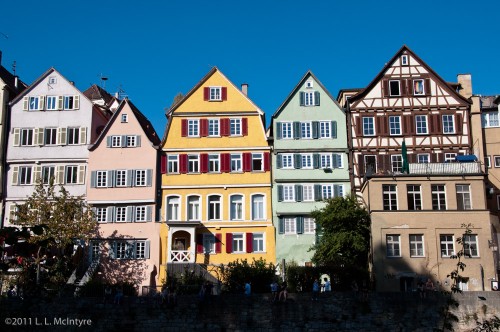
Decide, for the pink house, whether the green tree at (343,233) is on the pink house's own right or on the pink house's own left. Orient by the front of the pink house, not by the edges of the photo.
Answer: on the pink house's own left

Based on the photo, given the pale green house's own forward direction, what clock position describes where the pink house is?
The pink house is roughly at 3 o'clock from the pale green house.

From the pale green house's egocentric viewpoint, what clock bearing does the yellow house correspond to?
The yellow house is roughly at 3 o'clock from the pale green house.

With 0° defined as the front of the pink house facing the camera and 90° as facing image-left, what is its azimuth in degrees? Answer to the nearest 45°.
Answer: approximately 0°

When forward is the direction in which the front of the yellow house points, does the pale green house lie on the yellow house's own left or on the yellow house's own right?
on the yellow house's own left

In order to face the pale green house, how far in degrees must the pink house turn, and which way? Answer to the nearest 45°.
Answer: approximately 90° to its left

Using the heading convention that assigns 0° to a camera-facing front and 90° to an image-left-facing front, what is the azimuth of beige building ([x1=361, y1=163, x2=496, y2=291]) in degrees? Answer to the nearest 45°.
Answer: approximately 0°

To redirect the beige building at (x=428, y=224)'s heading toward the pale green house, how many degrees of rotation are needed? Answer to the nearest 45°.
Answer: approximately 90° to its right
